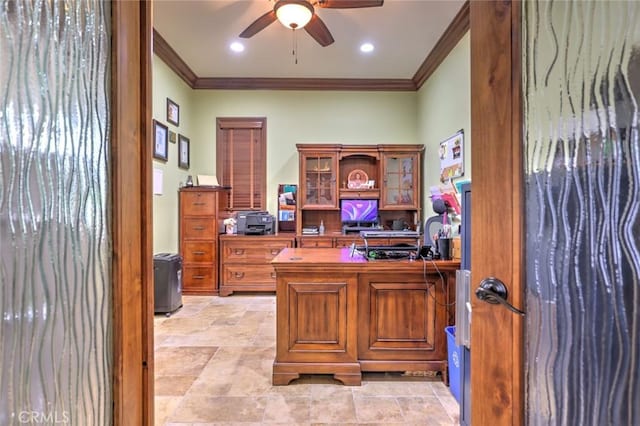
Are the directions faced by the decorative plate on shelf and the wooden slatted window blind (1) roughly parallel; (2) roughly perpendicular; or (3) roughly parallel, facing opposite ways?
roughly parallel

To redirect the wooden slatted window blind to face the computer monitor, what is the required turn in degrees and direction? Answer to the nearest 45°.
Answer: approximately 45° to its left

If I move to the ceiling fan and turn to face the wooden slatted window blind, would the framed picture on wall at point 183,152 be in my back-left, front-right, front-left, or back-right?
front-left

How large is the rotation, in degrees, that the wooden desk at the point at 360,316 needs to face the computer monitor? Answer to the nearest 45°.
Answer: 0° — it already faces it

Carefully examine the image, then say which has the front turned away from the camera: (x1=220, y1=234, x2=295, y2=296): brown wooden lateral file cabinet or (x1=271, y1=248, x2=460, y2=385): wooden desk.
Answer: the wooden desk

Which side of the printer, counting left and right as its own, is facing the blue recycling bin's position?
front

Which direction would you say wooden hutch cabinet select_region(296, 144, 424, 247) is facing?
toward the camera

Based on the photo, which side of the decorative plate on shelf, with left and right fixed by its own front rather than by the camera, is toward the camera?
front

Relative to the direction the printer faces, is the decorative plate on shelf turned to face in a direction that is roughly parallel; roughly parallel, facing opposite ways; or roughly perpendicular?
roughly parallel

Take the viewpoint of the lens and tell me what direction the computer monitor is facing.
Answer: facing the viewer
